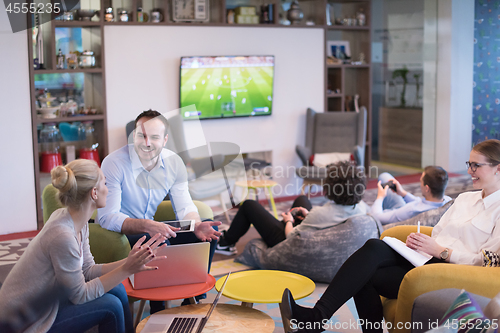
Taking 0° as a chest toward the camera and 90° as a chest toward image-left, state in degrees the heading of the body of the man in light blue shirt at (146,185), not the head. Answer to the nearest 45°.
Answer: approximately 315°

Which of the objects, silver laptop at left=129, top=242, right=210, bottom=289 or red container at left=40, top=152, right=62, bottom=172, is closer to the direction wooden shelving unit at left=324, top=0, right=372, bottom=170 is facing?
the silver laptop

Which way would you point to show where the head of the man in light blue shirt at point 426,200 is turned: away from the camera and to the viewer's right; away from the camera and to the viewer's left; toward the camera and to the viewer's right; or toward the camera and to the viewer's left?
away from the camera and to the viewer's left

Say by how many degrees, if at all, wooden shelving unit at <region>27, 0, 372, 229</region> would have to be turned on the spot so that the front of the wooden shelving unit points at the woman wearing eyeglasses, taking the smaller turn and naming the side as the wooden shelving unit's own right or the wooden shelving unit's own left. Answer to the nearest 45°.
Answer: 0° — it already faces them

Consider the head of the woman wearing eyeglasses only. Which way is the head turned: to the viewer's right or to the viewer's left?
to the viewer's left

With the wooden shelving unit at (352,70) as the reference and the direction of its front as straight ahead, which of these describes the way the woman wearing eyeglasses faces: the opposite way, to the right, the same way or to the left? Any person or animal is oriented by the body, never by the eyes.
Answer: to the right

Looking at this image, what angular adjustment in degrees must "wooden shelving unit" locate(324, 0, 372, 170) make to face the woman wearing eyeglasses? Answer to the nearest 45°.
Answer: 0° — it already faces them

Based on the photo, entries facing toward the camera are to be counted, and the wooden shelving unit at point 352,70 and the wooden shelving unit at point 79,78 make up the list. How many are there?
2

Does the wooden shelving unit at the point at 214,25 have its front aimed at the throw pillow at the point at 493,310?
yes

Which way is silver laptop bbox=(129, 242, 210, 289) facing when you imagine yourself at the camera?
facing away from the viewer

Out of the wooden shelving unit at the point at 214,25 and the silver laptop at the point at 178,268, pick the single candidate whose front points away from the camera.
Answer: the silver laptop
